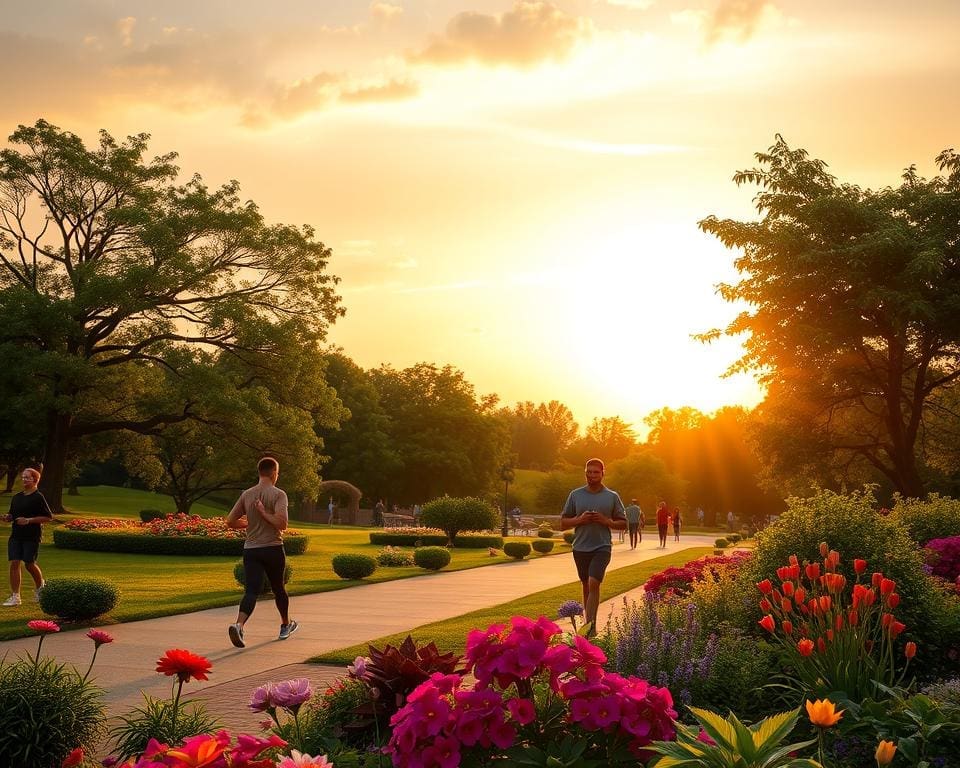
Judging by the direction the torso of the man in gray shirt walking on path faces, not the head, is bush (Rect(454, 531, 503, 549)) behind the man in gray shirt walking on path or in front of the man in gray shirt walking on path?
behind

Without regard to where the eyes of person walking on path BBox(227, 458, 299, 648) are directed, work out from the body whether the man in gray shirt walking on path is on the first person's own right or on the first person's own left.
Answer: on the first person's own right

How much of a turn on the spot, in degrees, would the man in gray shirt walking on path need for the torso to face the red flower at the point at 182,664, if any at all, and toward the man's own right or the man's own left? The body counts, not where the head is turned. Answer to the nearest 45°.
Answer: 0° — they already face it

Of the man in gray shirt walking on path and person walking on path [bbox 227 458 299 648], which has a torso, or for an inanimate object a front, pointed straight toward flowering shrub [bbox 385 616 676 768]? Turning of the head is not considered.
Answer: the man in gray shirt walking on path

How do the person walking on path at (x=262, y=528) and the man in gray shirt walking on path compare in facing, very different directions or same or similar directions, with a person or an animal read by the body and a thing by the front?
very different directions

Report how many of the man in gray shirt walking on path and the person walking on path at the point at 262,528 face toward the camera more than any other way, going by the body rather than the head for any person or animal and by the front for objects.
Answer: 1

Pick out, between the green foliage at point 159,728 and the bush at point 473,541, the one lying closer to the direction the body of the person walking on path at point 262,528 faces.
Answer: the bush

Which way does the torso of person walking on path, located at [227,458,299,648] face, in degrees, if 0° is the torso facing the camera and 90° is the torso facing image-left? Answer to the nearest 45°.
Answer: approximately 225°

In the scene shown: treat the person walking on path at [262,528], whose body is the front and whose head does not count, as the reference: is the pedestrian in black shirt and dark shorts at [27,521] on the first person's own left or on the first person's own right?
on the first person's own left

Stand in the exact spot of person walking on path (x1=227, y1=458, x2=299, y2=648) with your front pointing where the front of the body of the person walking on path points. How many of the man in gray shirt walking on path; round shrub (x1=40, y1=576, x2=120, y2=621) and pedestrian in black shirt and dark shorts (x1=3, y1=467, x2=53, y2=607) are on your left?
2

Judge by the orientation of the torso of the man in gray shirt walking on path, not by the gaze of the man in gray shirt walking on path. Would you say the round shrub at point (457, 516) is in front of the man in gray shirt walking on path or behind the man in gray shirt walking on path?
behind

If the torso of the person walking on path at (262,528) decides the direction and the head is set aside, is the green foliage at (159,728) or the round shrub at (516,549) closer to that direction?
the round shrub

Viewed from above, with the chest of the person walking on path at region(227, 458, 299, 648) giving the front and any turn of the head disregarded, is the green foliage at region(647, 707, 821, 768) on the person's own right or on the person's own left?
on the person's own right

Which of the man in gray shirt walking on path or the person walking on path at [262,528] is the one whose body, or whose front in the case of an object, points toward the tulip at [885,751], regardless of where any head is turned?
the man in gray shirt walking on path

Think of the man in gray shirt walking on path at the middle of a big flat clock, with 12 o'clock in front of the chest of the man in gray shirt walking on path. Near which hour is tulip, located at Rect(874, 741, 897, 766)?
The tulip is roughly at 12 o'clock from the man in gray shirt walking on path.
